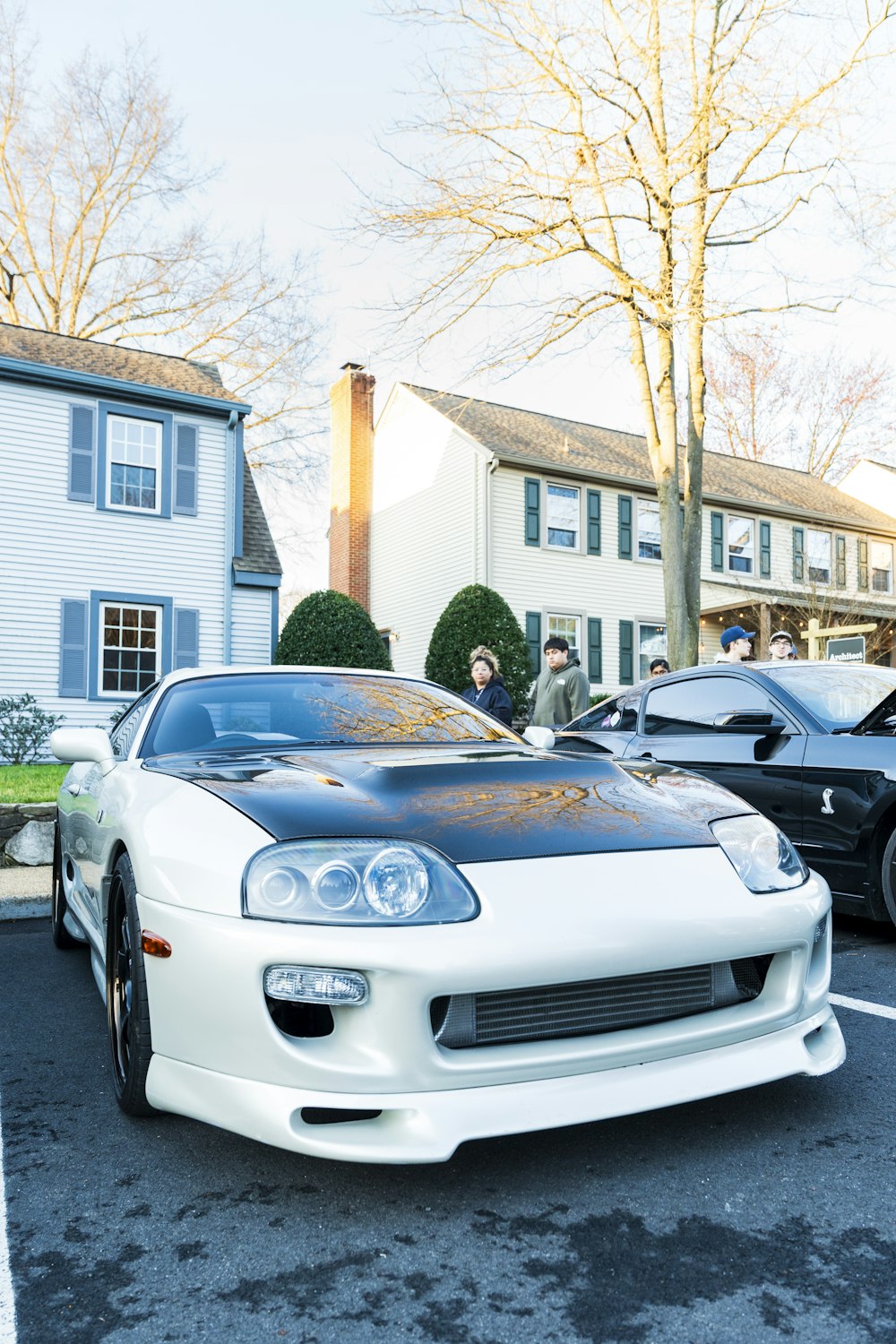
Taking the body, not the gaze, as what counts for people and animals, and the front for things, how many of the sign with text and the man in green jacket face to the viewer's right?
0

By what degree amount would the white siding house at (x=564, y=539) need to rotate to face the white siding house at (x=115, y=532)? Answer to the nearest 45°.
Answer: approximately 90° to its right

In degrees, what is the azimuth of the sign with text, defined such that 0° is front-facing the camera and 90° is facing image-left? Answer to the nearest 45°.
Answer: approximately 0°

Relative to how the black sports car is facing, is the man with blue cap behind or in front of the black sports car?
behind

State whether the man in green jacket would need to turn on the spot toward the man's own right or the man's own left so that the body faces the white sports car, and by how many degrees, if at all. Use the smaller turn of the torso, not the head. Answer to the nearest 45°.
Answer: approximately 45° to the man's own left

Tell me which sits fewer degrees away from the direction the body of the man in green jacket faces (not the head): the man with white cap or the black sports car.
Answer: the black sports car

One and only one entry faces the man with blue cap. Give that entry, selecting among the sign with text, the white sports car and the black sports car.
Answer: the sign with text

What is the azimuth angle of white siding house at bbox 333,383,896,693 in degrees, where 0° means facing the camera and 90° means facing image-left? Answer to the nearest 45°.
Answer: approximately 315°

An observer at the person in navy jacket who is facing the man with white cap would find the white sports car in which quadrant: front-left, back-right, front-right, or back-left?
back-right

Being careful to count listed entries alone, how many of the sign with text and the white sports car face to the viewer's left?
0

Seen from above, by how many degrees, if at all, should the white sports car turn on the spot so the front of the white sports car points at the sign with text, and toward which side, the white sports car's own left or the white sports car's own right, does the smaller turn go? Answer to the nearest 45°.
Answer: approximately 90° to the white sports car's own left
